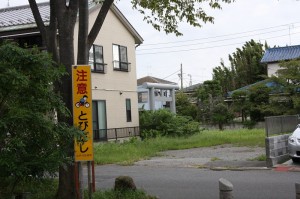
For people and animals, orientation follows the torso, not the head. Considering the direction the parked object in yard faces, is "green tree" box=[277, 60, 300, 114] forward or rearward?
rearward

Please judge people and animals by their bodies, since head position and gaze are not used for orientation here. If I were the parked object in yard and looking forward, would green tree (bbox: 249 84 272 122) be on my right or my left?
on my right

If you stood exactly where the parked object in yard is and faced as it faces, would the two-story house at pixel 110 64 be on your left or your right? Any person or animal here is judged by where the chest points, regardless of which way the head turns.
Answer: on your right

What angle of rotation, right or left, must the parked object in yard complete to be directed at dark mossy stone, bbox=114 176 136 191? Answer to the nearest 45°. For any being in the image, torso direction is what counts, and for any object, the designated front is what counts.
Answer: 0° — it already faces it

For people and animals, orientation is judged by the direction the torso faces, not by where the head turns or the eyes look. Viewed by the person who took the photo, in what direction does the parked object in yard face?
facing the viewer and to the left of the viewer

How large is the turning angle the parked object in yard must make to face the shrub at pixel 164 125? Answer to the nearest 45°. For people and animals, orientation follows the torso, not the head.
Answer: approximately 90° to its right

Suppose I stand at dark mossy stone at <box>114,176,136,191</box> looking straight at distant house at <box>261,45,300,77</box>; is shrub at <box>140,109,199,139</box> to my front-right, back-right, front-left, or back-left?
front-left

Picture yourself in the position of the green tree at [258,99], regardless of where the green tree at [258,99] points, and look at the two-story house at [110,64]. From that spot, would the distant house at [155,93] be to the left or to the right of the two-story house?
right

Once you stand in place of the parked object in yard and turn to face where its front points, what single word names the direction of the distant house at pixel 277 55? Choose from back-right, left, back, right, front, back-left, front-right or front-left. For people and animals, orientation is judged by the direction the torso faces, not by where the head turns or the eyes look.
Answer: back-right

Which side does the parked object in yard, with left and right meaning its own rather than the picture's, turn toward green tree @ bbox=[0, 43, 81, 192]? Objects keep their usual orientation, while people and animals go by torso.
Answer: front

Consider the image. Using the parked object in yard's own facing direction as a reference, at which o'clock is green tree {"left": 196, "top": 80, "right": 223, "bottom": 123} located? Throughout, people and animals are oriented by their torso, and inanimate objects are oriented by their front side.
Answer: The green tree is roughly at 4 o'clock from the parked object in yard.
